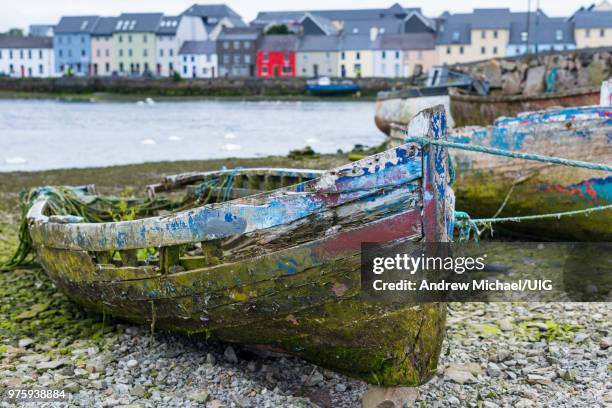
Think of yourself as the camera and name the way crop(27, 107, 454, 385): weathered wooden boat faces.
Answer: facing the viewer and to the right of the viewer

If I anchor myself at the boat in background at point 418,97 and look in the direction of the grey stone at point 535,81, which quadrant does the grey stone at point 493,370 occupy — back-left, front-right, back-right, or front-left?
back-right

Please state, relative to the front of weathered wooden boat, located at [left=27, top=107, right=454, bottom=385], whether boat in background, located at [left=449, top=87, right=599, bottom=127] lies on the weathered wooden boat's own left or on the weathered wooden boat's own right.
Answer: on the weathered wooden boat's own left

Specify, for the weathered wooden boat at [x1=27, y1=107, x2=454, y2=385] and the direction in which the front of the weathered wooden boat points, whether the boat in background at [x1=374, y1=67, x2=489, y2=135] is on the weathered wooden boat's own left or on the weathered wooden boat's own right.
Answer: on the weathered wooden boat's own left

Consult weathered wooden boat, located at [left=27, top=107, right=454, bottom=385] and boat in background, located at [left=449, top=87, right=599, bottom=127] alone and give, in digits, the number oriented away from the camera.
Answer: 0

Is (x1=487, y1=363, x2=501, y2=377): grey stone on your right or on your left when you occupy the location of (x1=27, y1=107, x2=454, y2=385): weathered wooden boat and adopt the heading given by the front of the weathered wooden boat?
on your left

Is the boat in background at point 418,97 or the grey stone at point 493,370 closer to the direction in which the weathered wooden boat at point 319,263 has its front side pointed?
the grey stone
